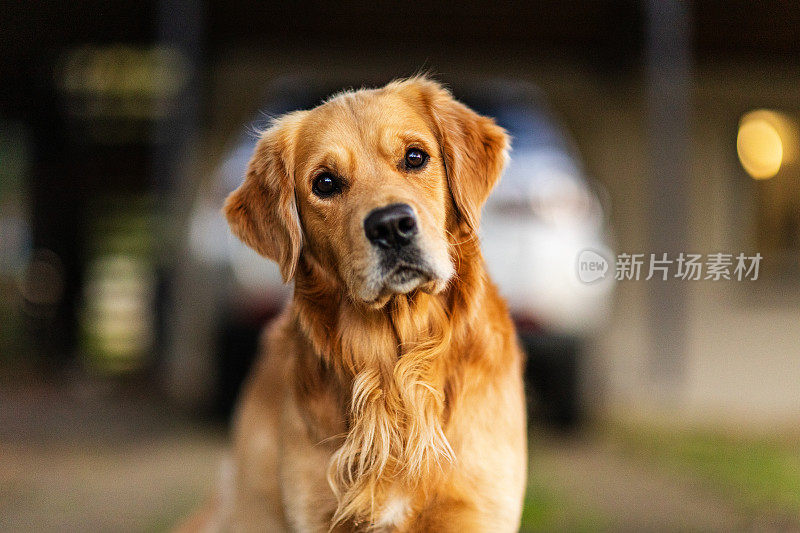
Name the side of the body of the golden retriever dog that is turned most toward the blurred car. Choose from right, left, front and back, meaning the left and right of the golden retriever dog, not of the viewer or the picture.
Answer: back

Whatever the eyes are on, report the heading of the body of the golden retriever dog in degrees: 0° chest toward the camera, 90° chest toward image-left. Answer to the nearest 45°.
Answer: approximately 0°
